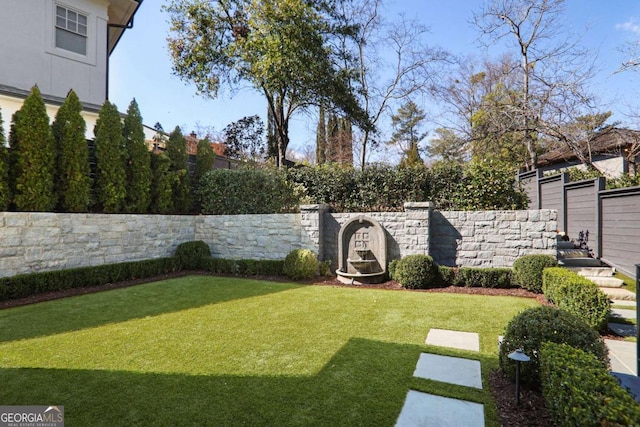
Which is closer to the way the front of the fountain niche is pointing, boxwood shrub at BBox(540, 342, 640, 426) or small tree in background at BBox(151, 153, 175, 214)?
the boxwood shrub

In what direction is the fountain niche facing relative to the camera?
toward the camera

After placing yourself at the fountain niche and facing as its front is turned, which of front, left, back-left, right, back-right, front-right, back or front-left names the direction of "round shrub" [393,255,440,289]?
front-left

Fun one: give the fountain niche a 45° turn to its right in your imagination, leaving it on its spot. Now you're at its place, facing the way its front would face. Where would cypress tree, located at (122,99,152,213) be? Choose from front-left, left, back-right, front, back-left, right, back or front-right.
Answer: front-right

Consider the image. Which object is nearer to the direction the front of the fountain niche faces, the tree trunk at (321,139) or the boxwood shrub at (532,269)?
the boxwood shrub

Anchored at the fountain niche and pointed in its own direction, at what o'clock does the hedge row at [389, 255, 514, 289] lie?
The hedge row is roughly at 10 o'clock from the fountain niche.

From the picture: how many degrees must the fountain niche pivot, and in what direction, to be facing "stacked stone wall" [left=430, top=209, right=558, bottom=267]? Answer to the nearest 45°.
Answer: approximately 90° to its left

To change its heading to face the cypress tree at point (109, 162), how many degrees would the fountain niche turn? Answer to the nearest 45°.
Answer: approximately 90° to its right

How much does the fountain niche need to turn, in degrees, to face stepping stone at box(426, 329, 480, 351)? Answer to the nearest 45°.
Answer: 0° — it already faces it

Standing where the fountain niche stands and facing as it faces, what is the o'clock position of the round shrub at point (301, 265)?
The round shrub is roughly at 3 o'clock from the fountain niche.

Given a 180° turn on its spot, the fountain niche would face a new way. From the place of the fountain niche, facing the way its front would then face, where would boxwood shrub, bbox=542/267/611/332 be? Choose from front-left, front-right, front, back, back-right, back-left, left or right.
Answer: back-right

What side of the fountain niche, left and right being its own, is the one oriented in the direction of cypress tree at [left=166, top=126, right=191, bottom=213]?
right

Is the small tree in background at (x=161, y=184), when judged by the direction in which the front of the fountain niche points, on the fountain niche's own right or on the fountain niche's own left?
on the fountain niche's own right

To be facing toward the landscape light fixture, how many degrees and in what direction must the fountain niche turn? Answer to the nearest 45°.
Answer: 0° — it already faces it

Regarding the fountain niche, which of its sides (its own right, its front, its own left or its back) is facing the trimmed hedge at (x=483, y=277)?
left
